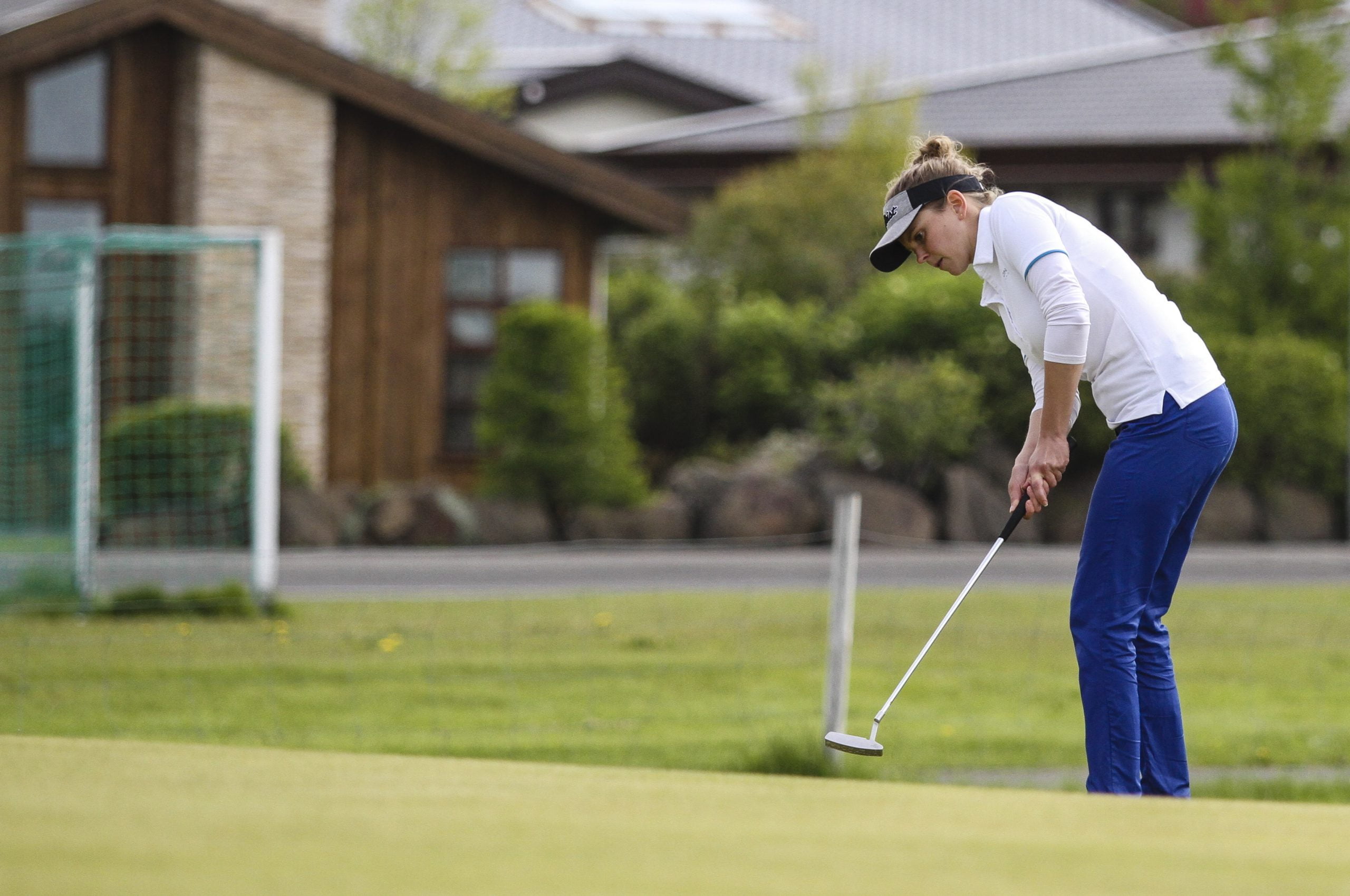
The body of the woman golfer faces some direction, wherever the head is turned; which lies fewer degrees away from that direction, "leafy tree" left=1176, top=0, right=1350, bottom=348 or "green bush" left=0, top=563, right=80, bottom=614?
the green bush

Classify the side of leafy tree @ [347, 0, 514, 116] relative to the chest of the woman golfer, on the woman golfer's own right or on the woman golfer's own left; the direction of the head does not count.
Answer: on the woman golfer's own right

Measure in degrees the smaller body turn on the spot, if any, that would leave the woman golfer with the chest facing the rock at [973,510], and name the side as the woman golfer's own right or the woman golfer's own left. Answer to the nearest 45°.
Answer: approximately 90° to the woman golfer's own right

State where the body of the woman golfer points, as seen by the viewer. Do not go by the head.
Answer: to the viewer's left

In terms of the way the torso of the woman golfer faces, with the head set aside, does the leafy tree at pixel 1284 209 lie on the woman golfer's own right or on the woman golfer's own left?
on the woman golfer's own right

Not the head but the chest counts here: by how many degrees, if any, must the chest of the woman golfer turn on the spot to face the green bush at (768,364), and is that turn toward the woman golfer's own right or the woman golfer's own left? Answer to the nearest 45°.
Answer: approximately 90° to the woman golfer's own right
